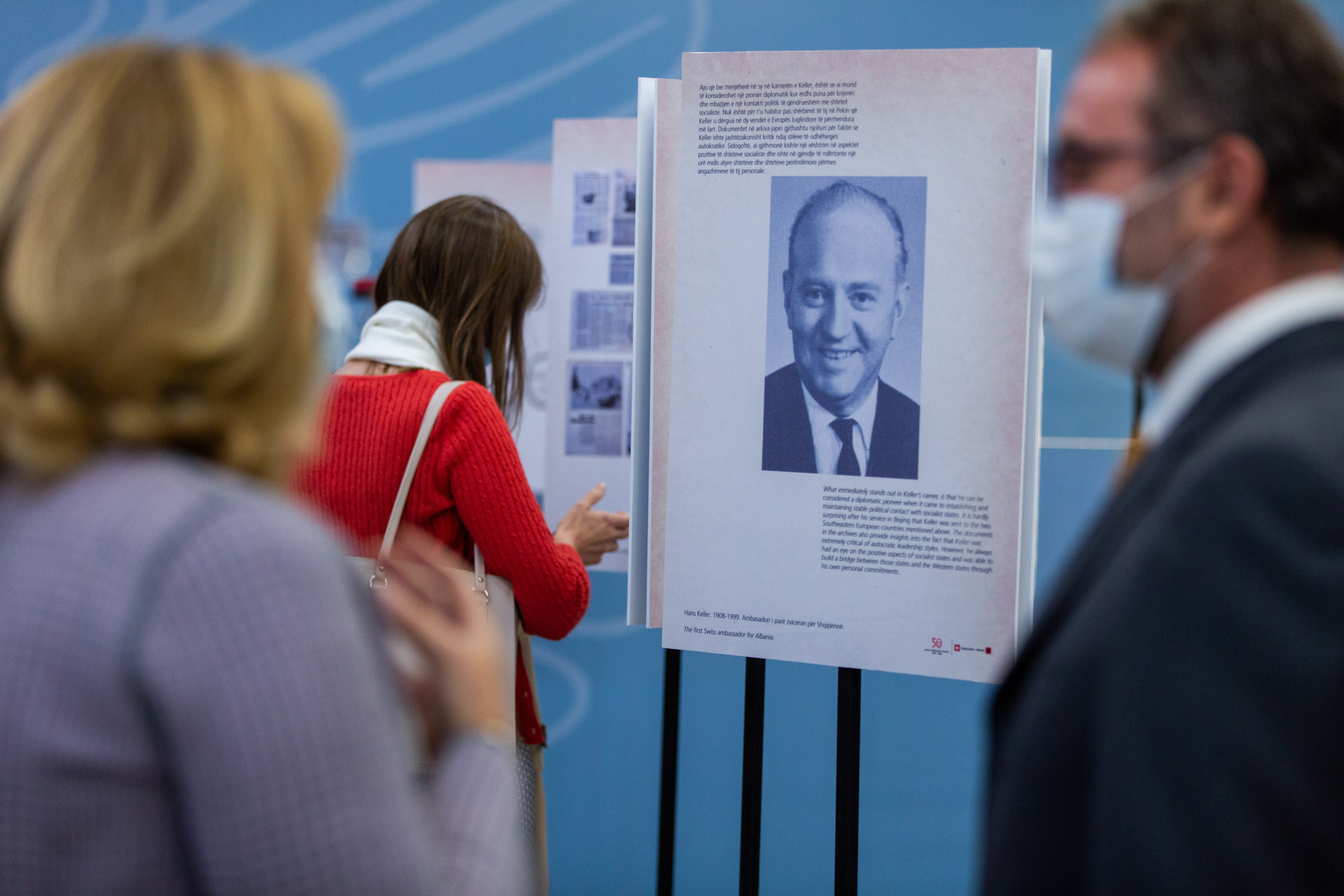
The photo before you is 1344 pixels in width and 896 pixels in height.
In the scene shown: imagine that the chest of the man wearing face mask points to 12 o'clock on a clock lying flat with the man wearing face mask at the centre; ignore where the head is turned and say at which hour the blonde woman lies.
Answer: The blonde woman is roughly at 11 o'clock from the man wearing face mask.

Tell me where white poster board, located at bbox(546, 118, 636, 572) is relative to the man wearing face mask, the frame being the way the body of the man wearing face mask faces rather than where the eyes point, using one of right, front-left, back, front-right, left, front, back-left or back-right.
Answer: front-right

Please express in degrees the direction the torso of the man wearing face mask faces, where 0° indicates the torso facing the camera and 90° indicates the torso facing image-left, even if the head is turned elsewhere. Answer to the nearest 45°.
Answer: approximately 90°

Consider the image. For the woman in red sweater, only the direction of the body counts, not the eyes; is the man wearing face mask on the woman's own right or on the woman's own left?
on the woman's own right

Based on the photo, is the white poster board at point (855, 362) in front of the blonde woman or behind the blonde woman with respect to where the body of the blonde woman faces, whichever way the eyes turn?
in front

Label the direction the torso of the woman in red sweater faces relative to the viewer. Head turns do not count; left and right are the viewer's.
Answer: facing away from the viewer and to the right of the viewer

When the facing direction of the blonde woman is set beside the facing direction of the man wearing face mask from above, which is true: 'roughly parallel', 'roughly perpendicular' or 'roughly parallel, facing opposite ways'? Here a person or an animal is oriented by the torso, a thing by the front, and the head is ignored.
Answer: roughly perpendicular

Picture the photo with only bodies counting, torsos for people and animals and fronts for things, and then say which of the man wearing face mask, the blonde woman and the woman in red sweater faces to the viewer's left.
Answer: the man wearing face mask

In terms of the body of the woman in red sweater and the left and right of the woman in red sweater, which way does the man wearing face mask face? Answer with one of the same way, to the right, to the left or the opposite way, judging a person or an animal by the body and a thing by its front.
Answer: to the left

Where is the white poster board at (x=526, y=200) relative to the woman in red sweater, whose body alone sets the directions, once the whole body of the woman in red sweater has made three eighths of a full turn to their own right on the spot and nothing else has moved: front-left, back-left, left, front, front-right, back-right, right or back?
back

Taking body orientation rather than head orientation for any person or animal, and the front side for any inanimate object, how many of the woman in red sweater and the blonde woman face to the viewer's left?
0

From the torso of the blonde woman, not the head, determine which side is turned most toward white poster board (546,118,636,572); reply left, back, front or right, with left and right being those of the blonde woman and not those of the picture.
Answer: front

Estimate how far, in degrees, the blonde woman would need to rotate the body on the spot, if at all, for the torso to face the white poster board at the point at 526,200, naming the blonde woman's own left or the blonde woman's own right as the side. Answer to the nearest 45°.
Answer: approximately 45° to the blonde woman's own left

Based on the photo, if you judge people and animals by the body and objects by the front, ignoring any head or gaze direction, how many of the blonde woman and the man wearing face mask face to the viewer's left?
1

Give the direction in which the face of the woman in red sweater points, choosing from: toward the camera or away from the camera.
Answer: away from the camera

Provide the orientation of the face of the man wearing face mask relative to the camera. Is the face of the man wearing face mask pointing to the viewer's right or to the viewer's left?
to the viewer's left

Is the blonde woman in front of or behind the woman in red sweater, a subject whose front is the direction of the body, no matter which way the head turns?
behind
